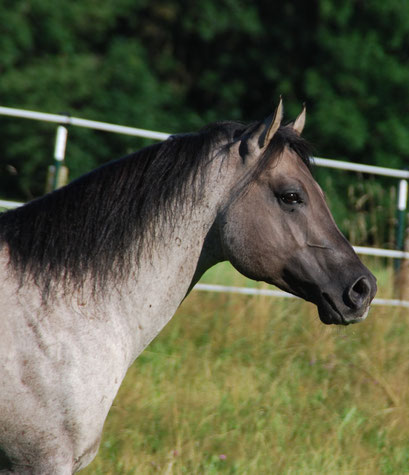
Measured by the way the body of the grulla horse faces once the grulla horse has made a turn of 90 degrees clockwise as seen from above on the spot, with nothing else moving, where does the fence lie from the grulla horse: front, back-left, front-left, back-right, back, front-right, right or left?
back

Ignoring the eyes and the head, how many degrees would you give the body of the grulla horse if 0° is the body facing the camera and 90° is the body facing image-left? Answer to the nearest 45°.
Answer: approximately 270°
